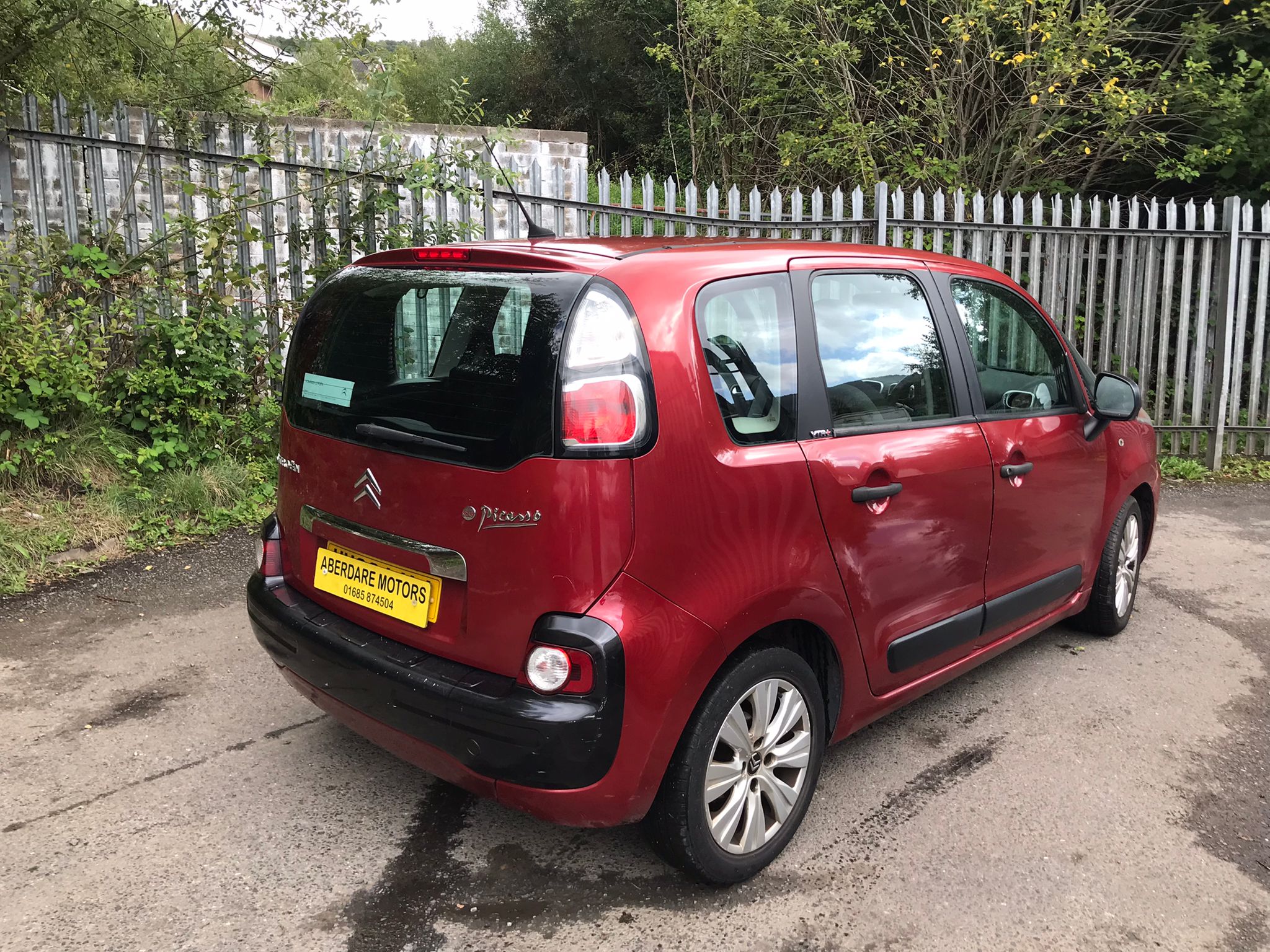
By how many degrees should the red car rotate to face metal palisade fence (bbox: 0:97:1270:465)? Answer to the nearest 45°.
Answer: approximately 45° to its left

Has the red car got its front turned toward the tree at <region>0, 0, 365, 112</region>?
no

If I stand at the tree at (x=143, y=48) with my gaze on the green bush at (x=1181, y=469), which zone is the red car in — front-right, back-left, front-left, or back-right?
front-right

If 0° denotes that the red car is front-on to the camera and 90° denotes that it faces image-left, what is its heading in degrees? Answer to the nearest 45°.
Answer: approximately 225°

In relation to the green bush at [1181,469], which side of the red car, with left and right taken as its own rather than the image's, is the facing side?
front

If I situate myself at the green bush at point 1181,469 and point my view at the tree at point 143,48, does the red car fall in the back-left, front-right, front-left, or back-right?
front-left

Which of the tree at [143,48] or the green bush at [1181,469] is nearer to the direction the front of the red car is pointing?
the green bush
